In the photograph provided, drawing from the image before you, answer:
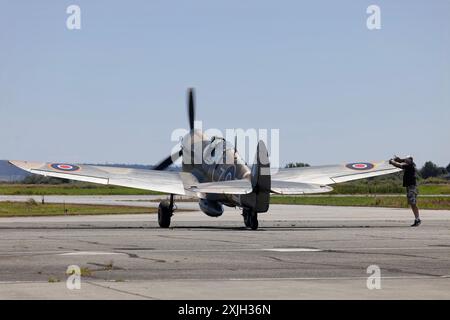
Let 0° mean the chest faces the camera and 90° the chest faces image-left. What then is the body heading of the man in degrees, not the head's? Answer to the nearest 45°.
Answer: approximately 90°
